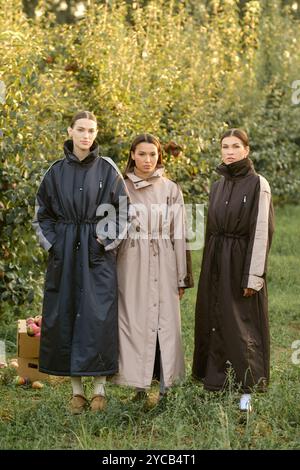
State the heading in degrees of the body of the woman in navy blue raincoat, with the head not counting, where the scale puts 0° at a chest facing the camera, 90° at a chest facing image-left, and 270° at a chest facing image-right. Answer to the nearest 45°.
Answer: approximately 0°

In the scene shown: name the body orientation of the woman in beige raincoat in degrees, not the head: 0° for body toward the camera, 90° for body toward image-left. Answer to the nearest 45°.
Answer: approximately 0°

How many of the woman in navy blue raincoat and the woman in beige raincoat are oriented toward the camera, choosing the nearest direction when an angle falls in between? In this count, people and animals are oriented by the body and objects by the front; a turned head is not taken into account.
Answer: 2

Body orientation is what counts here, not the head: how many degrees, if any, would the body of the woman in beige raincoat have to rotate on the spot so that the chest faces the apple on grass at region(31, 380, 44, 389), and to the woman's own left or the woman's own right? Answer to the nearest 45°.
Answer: approximately 135° to the woman's own right
